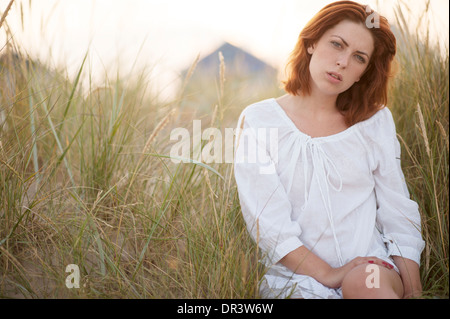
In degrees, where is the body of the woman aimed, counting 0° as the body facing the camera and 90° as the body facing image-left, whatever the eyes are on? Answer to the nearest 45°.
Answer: approximately 0°
